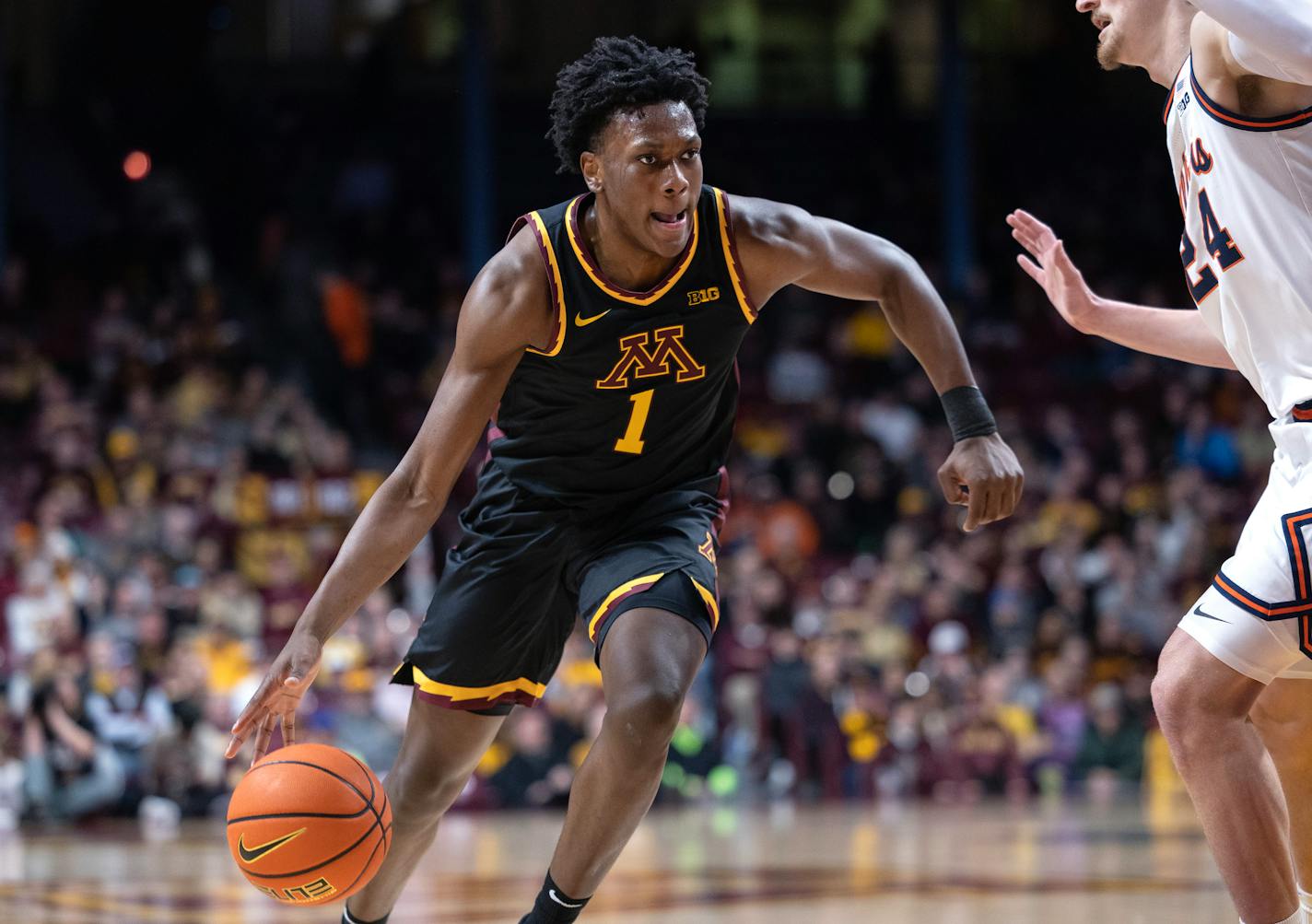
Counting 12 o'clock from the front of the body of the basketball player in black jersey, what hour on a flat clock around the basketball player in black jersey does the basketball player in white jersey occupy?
The basketball player in white jersey is roughly at 10 o'clock from the basketball player in black jersey.

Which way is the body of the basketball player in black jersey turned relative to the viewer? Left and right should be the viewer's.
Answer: facing the viewer

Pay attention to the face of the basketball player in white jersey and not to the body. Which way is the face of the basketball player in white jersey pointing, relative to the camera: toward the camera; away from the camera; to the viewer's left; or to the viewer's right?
to the viewer's left

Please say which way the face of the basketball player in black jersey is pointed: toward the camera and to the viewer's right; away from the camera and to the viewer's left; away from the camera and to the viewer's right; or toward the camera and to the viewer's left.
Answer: toward the camera and to the viewer's right
